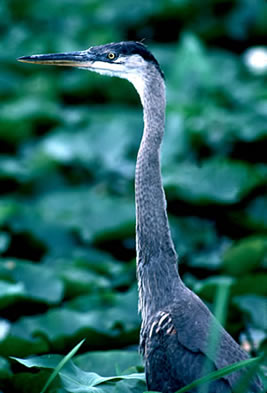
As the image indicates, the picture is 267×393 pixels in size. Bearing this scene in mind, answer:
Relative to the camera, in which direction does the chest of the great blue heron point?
to the viewer's left

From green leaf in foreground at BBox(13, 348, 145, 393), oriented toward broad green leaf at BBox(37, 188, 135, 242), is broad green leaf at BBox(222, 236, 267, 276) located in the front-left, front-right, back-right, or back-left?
front-right

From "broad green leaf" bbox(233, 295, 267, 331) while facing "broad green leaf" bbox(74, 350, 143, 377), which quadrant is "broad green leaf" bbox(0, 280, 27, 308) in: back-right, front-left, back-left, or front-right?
front-right

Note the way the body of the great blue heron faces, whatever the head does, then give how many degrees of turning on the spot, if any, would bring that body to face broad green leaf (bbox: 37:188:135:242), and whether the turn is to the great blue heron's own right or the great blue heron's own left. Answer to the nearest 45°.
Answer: approximately 90° to the great blue heron's own right

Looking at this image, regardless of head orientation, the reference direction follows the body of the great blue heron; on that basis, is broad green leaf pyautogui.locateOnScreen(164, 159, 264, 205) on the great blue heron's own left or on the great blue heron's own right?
on the great blue heron's own right

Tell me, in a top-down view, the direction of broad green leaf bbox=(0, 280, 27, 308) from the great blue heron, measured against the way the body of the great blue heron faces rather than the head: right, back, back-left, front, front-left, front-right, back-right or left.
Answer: front-right

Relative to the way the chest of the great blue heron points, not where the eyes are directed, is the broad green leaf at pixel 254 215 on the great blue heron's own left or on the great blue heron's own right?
on the great blue heron's own right
